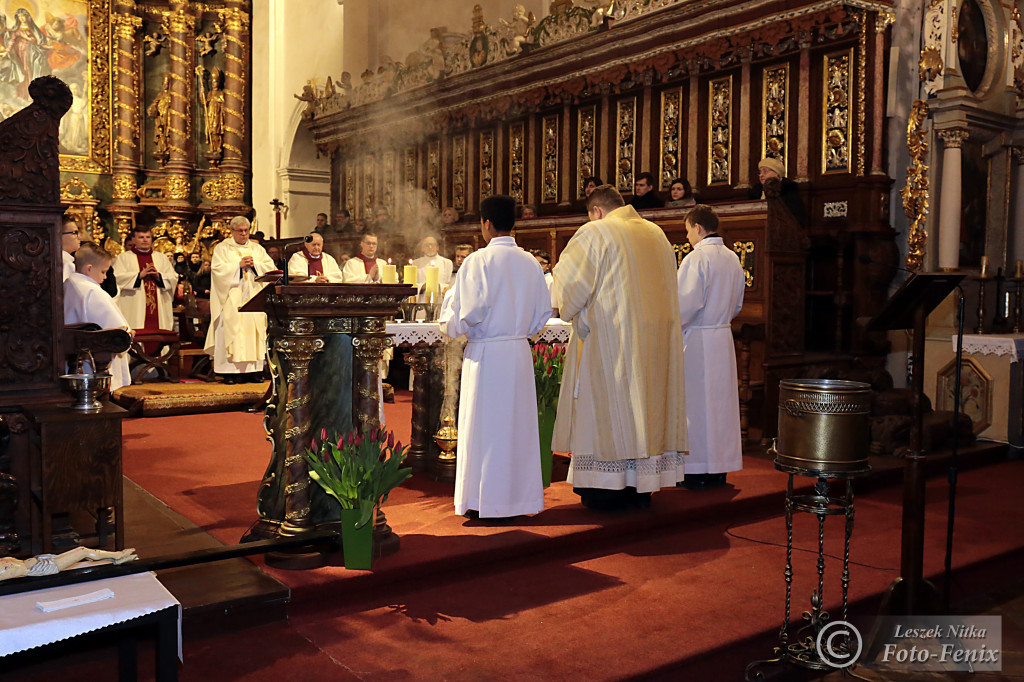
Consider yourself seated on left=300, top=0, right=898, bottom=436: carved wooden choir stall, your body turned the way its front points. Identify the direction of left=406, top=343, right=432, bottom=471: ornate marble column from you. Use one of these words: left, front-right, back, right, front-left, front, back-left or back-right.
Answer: front

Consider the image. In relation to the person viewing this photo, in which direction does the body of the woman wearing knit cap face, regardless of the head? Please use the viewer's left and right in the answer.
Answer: facing the viewer and to the left of the viewer

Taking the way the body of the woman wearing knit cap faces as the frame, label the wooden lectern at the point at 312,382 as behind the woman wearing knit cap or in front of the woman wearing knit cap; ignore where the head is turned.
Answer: in front

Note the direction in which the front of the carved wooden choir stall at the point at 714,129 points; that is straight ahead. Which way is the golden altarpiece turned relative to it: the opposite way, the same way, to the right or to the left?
to the left

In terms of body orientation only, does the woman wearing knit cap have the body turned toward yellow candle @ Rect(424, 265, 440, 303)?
yes

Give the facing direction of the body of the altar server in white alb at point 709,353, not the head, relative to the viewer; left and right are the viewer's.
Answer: facing away from the viewer and to the left of the viewer

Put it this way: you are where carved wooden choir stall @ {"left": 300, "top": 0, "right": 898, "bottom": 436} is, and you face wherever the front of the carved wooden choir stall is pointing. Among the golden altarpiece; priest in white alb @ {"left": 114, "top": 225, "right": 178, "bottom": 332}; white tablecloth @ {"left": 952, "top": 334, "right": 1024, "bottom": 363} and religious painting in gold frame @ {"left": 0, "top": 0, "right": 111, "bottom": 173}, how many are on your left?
1

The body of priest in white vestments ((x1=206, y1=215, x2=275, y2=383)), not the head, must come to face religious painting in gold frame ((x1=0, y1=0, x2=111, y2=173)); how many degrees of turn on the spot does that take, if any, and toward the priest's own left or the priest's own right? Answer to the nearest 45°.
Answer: approximately 180°

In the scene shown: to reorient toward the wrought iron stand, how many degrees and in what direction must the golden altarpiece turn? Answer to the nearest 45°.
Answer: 0° — it already faces it

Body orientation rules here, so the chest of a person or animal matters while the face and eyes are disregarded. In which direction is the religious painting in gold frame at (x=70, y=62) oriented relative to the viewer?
toward the camera

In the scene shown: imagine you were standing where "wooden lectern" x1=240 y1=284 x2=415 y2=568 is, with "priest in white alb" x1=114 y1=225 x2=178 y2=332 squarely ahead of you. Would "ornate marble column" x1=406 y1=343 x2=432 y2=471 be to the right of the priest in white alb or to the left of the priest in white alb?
right

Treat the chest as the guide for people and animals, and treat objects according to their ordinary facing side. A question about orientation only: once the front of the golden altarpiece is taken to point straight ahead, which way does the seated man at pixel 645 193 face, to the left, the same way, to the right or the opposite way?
to the right

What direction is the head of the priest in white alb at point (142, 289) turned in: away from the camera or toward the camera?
toward the camera

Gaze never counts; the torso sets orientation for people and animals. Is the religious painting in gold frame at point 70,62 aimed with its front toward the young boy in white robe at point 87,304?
yes

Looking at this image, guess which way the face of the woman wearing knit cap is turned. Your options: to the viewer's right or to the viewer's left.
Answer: to the viewer's left

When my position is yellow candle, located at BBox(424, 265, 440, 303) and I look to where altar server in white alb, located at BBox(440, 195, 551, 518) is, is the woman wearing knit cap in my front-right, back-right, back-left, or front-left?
back-left

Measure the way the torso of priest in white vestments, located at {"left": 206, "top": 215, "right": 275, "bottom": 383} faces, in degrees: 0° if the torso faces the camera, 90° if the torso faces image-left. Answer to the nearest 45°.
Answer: approximately 315°

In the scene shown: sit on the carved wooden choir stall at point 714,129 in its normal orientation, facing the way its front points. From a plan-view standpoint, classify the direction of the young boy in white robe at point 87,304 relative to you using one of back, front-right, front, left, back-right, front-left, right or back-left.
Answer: front

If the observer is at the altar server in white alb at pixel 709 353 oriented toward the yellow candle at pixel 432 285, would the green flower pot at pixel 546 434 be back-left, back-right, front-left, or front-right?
front-left

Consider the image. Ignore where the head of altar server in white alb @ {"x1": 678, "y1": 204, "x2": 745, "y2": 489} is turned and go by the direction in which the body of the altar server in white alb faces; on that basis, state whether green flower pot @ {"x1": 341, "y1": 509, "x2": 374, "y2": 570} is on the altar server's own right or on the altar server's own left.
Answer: on the altar server's own left
